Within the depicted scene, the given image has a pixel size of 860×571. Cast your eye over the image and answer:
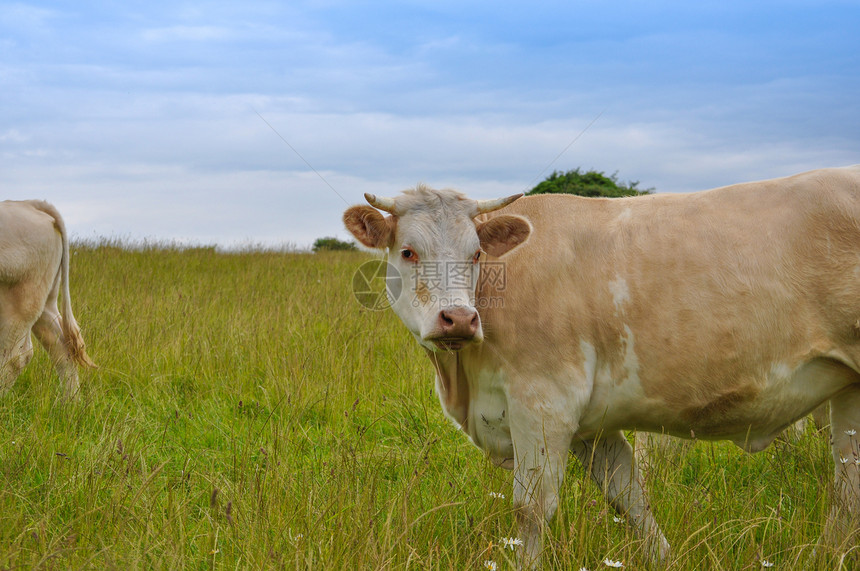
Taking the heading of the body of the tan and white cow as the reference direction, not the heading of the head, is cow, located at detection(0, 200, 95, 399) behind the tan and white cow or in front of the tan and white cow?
in front

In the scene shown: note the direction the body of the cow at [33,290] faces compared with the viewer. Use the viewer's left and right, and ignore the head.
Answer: facing to the left of the viewer

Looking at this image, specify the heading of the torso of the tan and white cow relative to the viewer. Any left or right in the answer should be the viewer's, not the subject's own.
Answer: facing to the left of the viewer
